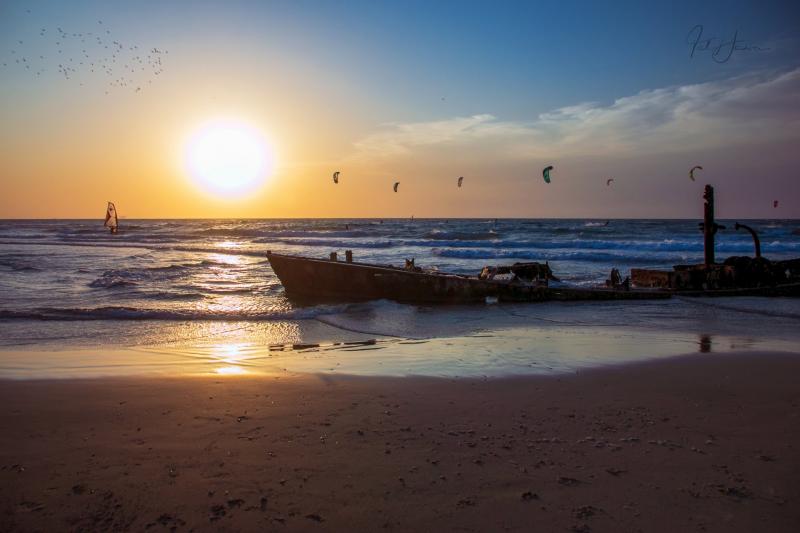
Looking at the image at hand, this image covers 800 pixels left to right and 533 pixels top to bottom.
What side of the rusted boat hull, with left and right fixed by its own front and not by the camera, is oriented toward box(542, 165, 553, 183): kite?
right

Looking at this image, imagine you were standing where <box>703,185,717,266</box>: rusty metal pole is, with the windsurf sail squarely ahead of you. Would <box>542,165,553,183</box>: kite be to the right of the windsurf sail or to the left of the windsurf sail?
right

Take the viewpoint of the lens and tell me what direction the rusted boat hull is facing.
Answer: facing to the left of the viewer

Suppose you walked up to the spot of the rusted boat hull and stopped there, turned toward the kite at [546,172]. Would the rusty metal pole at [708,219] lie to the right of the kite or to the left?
right

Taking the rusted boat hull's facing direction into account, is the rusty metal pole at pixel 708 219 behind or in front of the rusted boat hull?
behind

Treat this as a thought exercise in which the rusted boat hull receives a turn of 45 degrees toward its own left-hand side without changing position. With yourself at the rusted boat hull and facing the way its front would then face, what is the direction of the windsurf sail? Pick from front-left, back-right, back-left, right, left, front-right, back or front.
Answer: right
